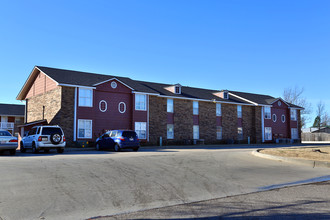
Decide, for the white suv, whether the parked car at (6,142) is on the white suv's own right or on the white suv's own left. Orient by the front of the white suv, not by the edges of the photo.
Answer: on the white suv's own left

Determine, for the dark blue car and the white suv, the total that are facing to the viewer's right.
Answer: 0

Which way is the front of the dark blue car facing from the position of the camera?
facing away from the viewer and to the left of the viewer

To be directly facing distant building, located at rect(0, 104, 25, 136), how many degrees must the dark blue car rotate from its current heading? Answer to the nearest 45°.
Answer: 0° — it already faces it

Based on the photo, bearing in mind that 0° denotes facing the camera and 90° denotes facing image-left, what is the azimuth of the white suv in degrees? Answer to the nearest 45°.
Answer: approximately 135°

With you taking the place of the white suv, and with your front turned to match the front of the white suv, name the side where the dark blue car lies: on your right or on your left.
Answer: on your right
